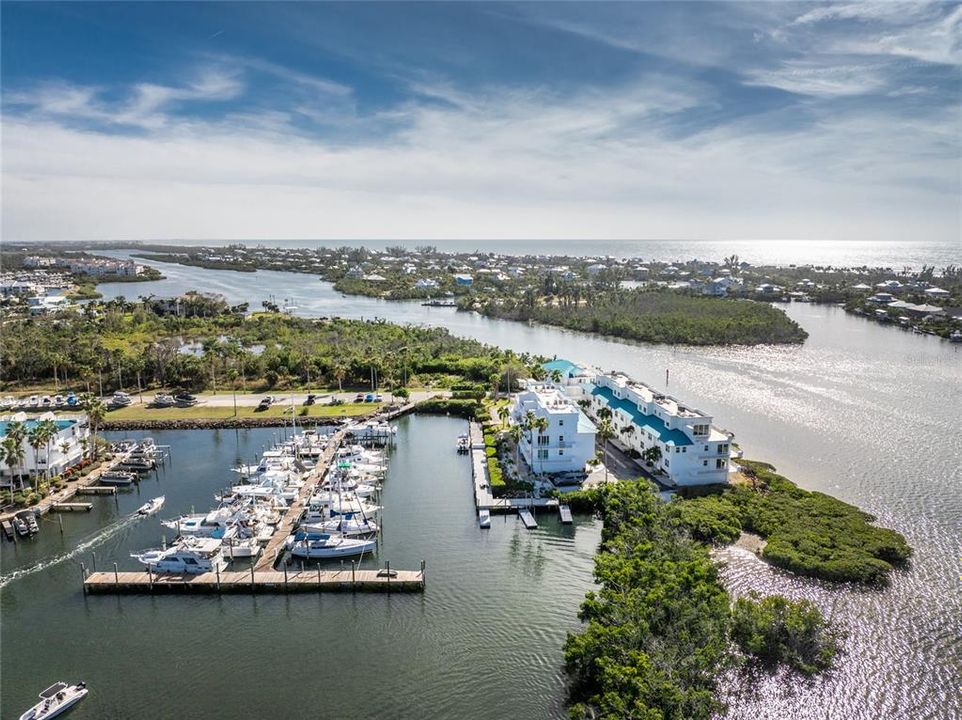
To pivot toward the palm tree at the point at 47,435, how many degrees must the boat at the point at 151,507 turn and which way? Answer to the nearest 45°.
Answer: approximately 90° to its left

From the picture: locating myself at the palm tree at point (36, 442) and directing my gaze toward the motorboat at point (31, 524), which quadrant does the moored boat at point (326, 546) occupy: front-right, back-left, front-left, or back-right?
front-left

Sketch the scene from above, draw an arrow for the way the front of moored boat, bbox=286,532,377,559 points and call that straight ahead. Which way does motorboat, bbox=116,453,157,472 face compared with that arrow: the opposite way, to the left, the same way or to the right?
the same way

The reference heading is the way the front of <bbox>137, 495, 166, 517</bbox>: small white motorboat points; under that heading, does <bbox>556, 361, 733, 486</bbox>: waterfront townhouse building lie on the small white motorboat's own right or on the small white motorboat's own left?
on the small white motorboat's own right

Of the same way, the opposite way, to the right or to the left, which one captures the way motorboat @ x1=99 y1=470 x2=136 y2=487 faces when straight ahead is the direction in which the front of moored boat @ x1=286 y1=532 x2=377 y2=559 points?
the same way

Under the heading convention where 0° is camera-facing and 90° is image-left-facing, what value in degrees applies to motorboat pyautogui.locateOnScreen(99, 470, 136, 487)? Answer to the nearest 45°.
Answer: approximately 270°

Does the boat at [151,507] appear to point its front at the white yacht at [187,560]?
no

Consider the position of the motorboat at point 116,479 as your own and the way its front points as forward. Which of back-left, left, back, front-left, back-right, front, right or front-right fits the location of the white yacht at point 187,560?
right

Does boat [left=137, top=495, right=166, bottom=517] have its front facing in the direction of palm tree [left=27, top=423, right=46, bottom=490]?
no

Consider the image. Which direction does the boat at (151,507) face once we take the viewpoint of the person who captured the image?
facing away from the viewer and to the right of the viewer

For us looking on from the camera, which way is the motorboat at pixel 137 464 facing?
facing to the right of the viewer
